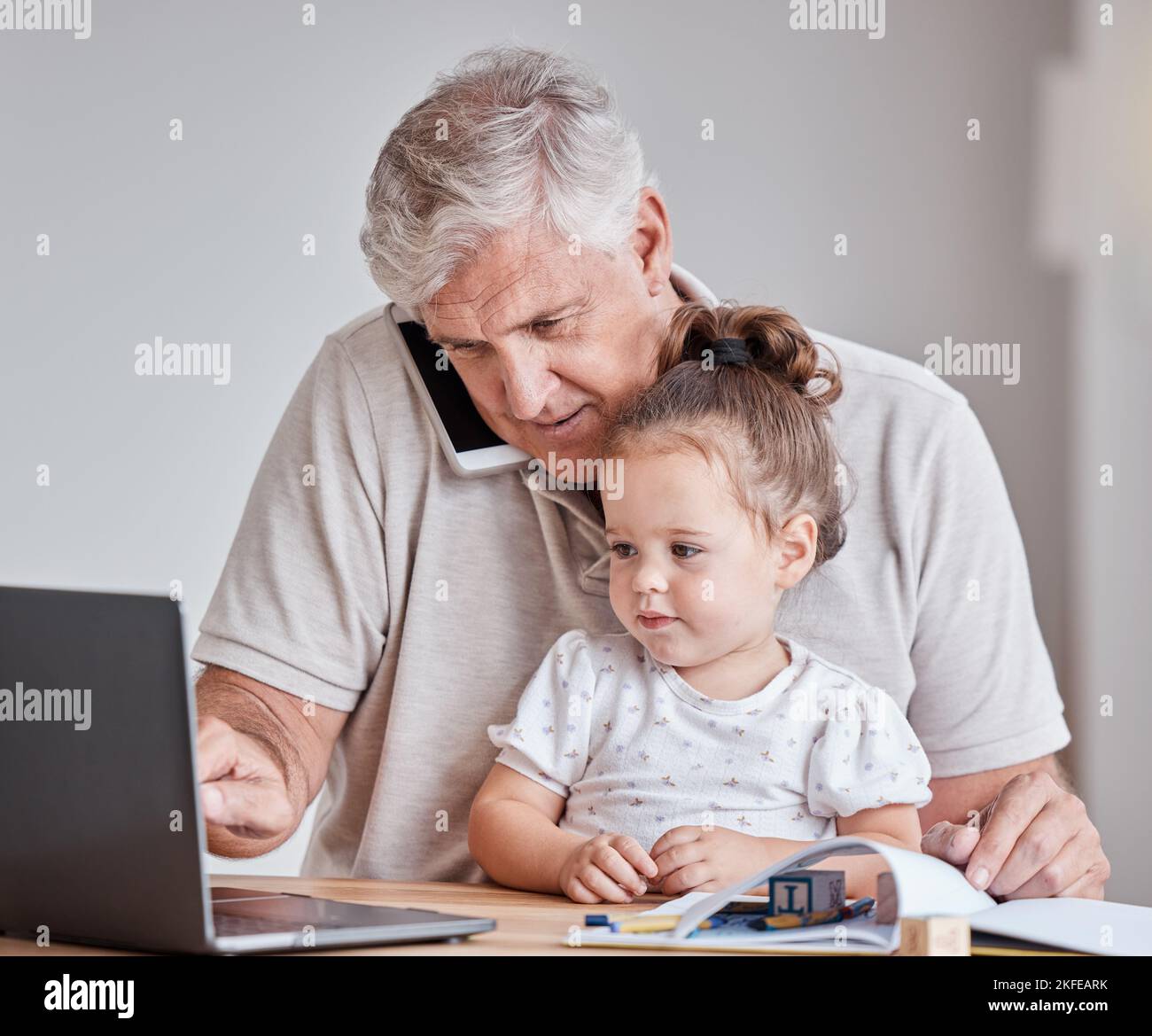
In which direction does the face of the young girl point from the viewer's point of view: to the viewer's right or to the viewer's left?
to the viewer's left

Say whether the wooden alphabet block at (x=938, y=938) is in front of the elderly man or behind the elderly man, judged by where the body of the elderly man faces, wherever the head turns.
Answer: in front

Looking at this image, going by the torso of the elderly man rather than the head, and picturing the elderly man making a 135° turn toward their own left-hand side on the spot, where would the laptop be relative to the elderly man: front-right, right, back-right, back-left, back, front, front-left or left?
back-right

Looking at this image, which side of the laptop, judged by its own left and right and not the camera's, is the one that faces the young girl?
front

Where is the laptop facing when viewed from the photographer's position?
facing away from the viewer and to the right of the viewer

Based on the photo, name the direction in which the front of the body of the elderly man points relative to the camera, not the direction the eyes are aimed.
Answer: toward the camera
